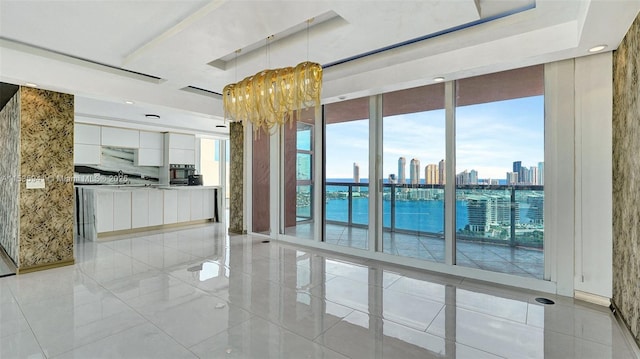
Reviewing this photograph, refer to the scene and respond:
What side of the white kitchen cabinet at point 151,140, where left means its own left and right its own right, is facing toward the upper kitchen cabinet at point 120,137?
right

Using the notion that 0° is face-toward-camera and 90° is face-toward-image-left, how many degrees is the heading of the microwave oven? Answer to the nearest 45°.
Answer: approximately 0°

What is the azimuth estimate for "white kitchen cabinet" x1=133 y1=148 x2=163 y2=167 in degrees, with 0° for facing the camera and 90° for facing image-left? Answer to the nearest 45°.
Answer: approximately 0°
